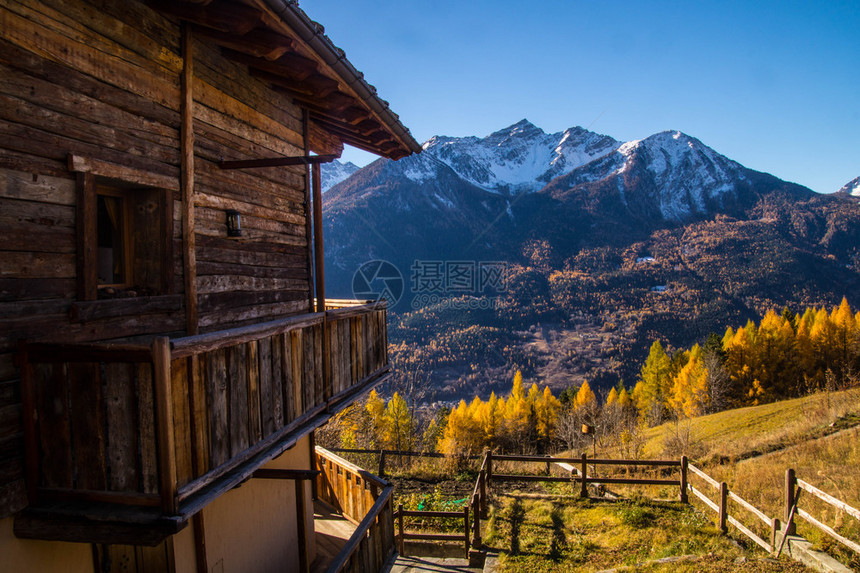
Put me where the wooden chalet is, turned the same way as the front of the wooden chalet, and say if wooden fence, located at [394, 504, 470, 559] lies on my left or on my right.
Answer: on my left

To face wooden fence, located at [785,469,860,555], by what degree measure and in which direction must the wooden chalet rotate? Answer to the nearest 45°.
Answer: approximately 45° to its left

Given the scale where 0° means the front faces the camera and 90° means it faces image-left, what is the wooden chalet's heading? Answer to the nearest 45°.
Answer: approximately 315°

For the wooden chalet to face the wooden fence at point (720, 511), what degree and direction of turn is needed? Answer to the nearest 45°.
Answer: approximately 45° to its left

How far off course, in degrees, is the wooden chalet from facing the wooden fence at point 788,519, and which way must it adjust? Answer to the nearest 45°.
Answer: approximately 45° to its left
